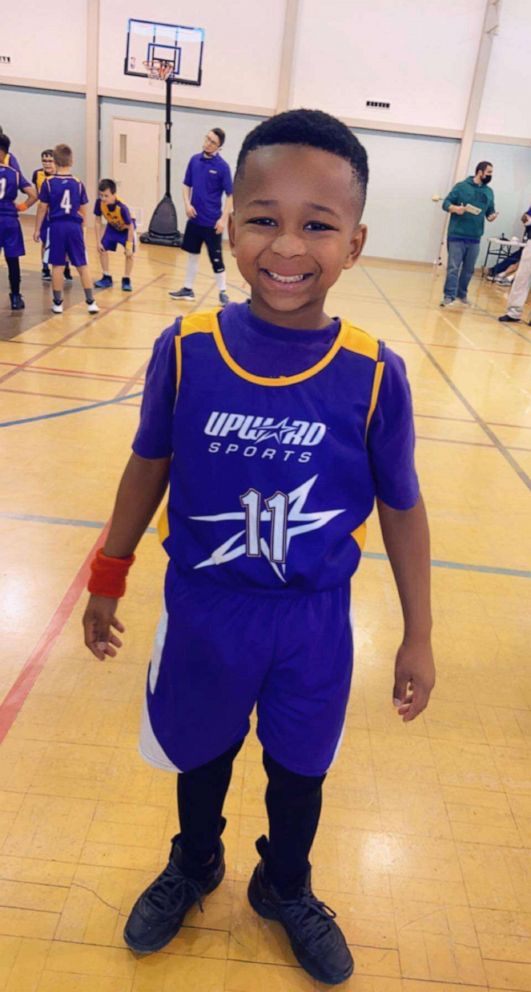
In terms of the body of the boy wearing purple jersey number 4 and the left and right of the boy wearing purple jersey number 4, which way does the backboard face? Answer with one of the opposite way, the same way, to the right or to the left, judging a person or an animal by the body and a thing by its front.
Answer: the opposite way

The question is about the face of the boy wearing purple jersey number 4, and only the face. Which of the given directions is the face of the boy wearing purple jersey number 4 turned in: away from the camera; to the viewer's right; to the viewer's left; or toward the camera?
away from the camera

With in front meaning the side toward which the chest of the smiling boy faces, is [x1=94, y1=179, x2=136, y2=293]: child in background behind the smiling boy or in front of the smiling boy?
behind

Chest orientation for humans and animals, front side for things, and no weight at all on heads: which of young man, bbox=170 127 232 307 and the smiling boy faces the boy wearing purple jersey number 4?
the young man

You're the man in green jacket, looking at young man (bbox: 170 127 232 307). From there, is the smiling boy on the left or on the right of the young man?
left

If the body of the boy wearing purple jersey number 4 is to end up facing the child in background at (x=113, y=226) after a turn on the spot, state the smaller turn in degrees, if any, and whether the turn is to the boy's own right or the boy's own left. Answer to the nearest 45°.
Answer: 0° — they already face them

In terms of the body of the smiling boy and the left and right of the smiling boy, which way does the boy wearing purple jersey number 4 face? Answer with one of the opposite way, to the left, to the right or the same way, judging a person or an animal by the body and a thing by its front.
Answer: the opposite way

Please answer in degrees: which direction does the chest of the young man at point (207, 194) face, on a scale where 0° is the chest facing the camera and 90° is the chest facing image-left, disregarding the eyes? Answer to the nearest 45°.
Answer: approximately 45°

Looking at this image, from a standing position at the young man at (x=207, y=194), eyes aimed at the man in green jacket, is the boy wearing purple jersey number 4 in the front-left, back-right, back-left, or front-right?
back-right

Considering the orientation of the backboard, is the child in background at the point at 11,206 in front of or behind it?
in front

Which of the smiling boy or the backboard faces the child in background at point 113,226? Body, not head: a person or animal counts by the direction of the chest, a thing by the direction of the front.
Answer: the backboard
